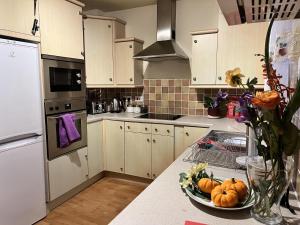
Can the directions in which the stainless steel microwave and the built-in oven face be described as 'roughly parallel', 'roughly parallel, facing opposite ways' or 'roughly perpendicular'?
roughly parallel

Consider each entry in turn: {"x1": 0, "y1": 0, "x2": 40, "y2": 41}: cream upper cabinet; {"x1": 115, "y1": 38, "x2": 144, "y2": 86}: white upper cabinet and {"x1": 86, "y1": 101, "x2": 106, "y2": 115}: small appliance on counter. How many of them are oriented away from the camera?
0

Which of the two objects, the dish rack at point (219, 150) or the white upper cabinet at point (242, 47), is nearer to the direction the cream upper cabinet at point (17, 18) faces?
the dish rack

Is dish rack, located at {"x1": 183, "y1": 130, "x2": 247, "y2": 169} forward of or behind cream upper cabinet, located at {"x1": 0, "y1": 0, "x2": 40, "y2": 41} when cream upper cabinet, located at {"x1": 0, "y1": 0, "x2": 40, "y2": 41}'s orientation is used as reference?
forward

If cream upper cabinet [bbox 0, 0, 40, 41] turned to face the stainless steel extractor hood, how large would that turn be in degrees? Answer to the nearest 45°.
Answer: approximately 45° to its left

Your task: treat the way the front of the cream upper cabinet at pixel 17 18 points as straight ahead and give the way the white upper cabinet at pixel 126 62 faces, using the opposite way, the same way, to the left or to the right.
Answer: to the right

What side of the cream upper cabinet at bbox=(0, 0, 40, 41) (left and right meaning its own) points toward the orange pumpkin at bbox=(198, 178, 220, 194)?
front

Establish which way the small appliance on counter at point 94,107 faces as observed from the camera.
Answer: facing the viewer and to the right of the viewer

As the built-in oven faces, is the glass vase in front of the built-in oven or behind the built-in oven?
in front

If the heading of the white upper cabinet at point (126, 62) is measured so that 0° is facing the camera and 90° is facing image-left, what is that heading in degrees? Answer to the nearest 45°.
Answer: approximately 45°

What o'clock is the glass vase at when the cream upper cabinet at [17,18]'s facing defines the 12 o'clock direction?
The glass vase is roughly at 1 o'clock from the cream upper cabinet.

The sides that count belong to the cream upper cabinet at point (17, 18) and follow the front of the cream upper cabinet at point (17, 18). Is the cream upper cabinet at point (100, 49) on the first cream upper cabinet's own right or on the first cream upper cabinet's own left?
on the first cream upper cabinet's own left
